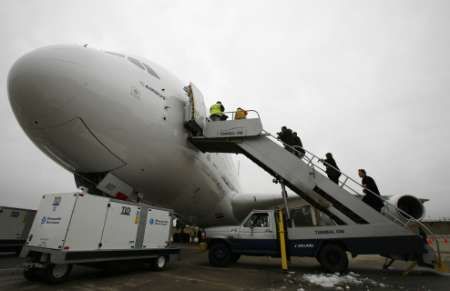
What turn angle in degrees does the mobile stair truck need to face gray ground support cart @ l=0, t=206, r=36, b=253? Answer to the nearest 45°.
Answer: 0° — it already faces it

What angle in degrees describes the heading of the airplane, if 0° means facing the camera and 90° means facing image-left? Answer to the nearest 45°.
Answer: approximately 45°

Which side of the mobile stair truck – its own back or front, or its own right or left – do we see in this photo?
left

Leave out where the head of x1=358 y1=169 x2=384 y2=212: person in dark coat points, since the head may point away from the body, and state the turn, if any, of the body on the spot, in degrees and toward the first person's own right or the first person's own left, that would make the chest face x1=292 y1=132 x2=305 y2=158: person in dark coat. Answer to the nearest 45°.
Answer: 0° — they already face them

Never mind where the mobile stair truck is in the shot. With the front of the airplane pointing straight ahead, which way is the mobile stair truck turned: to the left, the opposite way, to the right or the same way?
to the right

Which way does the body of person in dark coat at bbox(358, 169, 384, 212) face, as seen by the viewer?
to the viewer's left

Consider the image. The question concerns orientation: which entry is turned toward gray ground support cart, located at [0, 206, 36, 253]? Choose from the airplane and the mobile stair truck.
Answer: the mobile stair truck

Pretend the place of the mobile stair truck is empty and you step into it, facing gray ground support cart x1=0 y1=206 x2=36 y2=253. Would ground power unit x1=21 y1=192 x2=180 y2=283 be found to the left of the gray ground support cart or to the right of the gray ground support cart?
left
